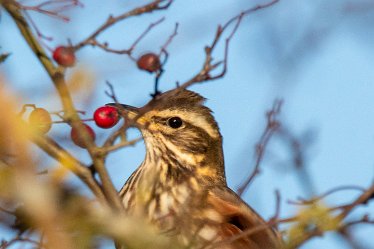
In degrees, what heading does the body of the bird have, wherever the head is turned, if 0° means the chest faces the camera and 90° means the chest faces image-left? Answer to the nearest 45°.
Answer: approximately 90°
